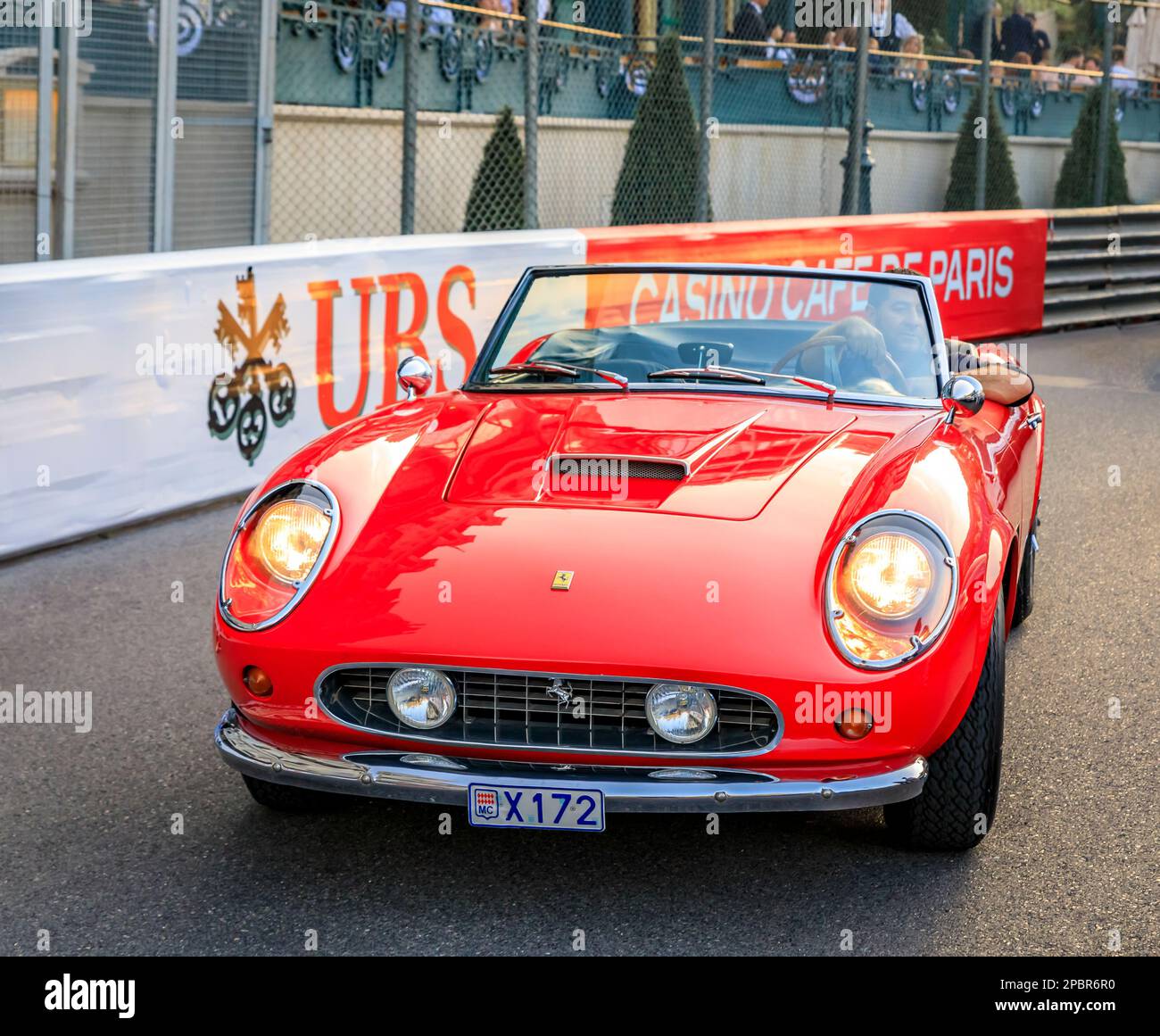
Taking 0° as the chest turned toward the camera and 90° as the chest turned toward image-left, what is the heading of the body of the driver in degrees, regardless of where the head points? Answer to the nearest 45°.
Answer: approximately 45°

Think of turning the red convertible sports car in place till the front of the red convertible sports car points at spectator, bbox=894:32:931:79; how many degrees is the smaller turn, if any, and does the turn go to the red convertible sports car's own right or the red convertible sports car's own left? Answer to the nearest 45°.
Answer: approximately 135° to the red convertible sports car's own right

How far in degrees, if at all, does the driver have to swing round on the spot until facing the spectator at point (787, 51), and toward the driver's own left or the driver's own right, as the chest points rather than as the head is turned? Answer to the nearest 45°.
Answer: approximately 135° to the driver's own right

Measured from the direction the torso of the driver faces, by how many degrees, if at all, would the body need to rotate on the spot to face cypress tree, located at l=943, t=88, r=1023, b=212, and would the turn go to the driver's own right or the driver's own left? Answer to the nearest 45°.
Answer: approximately 135° to the driver's own right

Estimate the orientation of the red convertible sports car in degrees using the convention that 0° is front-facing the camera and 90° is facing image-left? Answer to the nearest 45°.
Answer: approximately 45°

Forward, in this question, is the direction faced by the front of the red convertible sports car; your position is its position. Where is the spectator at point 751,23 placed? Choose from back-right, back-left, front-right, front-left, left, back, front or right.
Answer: back-right

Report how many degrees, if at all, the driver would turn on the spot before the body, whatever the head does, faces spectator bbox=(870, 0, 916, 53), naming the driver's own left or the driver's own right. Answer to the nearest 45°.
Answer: approximately 135° to the driver's own right

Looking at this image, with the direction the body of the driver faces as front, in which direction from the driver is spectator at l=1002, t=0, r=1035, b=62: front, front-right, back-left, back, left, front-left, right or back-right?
back-right

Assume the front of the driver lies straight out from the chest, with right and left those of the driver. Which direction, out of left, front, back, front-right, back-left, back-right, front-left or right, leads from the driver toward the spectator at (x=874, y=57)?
back-right
